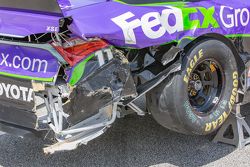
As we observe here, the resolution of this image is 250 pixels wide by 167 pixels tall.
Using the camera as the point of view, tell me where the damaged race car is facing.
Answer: facing away from the viewer and to the right of the viewer
